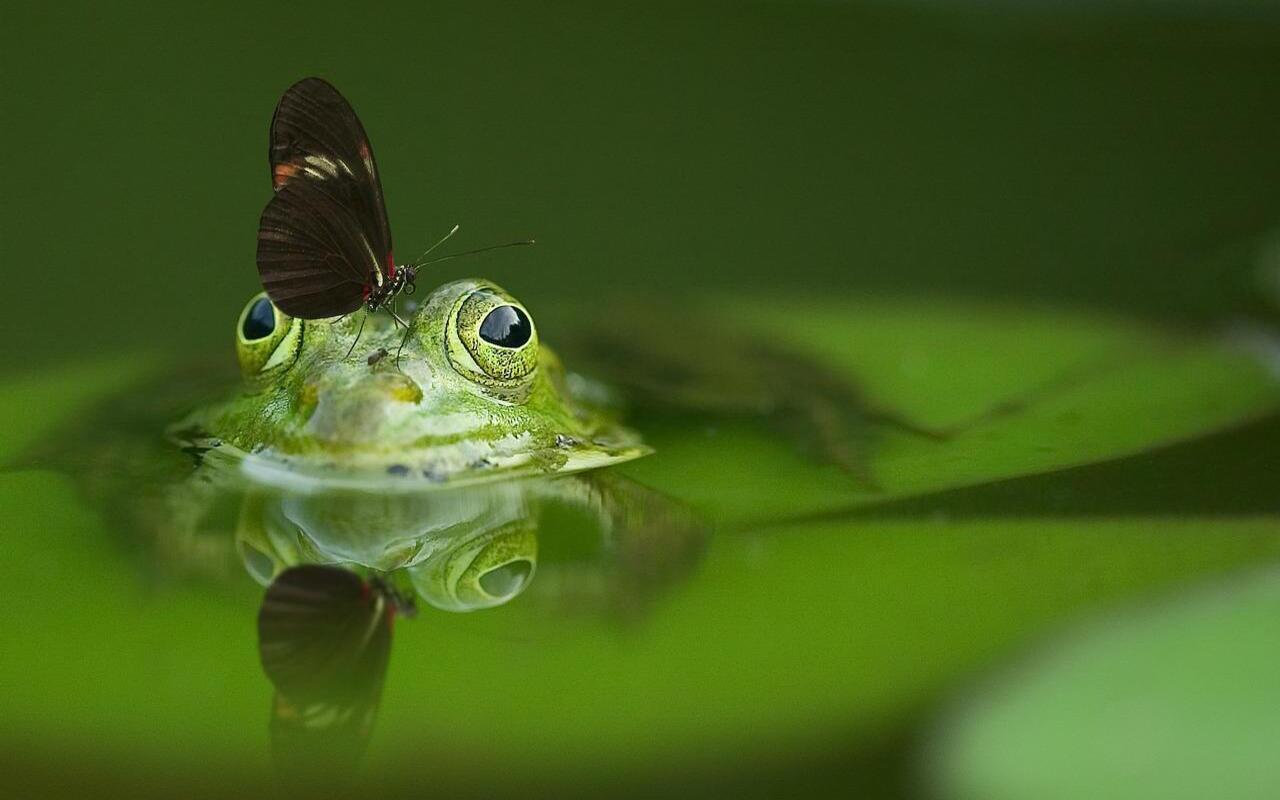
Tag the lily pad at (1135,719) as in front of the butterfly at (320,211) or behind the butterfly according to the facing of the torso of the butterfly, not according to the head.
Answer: in front

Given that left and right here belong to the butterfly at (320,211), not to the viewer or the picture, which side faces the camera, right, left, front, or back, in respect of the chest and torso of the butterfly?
right

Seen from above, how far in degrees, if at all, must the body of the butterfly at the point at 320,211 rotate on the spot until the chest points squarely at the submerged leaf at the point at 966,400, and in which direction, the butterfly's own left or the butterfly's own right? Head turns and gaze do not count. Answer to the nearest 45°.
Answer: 0° — it already faces it
